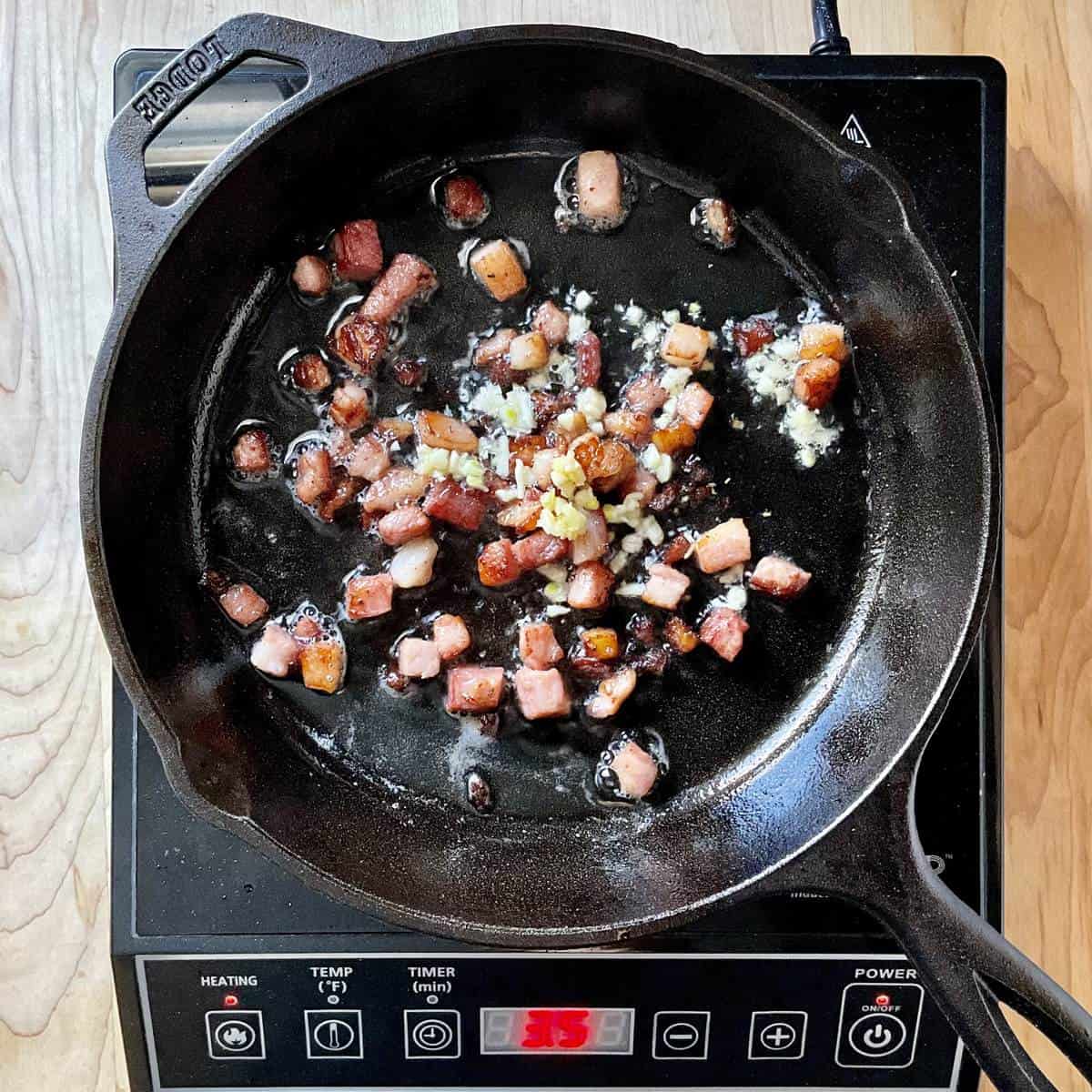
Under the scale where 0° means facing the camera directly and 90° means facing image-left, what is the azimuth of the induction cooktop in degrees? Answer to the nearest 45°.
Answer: approximately 0°
